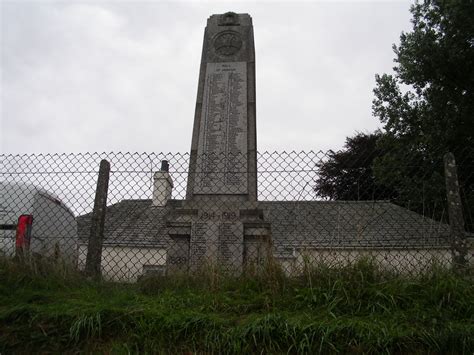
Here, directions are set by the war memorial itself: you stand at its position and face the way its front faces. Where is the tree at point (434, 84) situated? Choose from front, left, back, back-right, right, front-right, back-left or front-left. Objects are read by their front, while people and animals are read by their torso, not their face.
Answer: back-left

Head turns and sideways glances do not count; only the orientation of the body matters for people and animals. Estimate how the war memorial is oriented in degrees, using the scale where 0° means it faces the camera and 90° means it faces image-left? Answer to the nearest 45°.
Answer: approximately 0°
